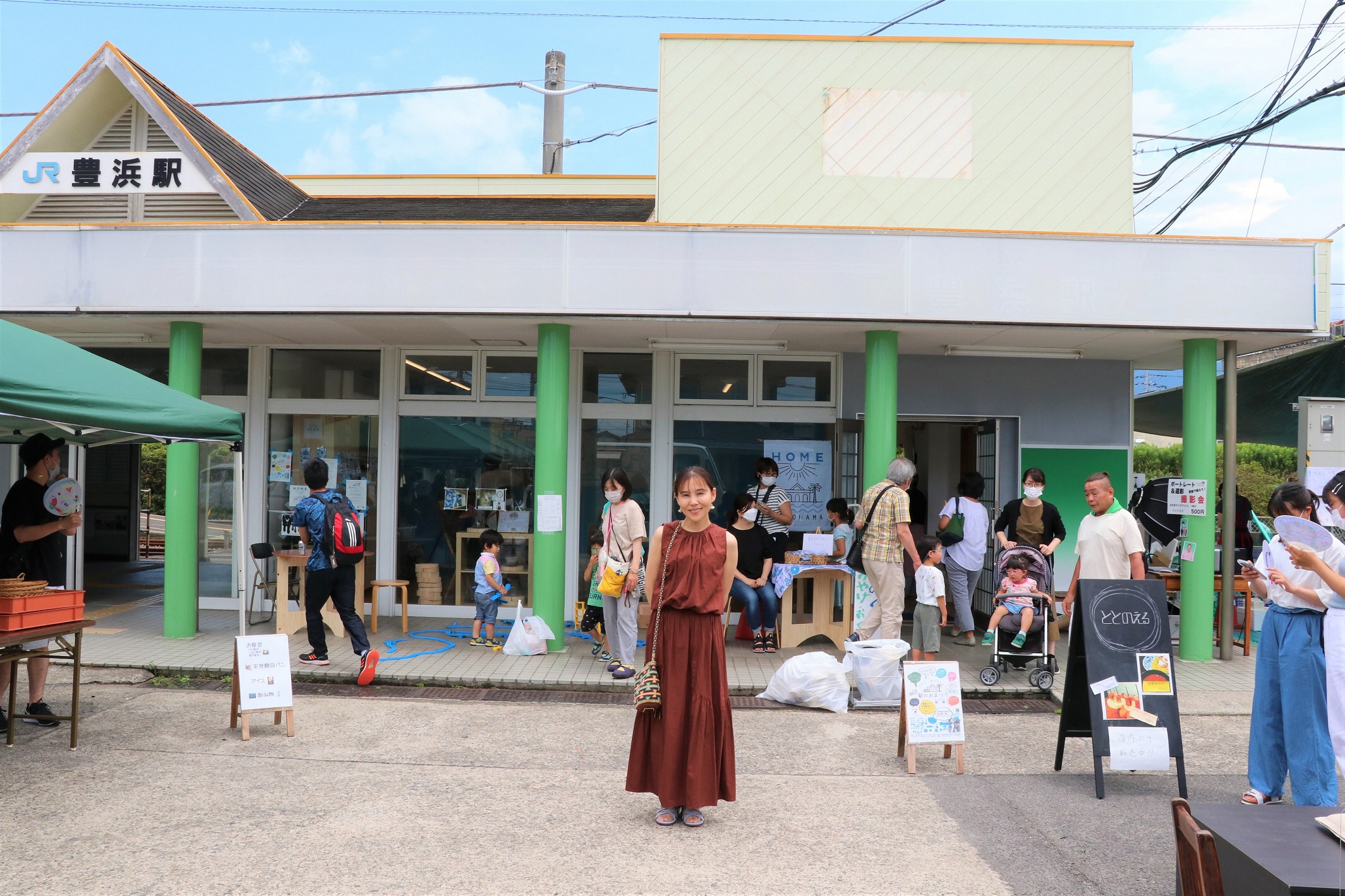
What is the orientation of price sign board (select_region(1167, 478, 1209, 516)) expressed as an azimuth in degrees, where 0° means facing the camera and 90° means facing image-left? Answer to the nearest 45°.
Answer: approximately 0°

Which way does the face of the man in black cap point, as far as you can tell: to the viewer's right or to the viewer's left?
to the viewer's right

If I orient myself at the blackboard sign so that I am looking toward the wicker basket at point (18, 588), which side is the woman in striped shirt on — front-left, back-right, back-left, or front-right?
front-right

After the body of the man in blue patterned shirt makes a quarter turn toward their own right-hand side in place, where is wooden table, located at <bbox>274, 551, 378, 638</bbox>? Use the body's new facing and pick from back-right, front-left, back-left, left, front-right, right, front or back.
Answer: front-left

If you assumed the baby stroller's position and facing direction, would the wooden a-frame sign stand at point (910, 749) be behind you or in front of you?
in front

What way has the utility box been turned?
toward the camera

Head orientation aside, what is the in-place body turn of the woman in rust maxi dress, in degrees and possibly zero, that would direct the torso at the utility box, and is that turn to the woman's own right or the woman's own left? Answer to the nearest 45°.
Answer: approximately 135° to the woman's own left

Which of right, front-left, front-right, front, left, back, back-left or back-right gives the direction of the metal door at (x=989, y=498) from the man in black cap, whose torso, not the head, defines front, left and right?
front

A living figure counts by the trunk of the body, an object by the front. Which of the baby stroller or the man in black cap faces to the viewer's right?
the man in black cap

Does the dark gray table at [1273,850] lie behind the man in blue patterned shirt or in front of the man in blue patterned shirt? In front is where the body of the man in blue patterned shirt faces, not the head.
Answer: behind

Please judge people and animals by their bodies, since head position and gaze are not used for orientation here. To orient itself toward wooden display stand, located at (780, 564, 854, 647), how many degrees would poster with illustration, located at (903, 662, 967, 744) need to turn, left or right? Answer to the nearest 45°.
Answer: approximately 180°

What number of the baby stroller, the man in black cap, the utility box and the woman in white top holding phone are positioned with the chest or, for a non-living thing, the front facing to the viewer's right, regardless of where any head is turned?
1

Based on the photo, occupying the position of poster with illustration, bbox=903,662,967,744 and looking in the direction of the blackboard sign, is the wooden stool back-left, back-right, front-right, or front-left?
back-left

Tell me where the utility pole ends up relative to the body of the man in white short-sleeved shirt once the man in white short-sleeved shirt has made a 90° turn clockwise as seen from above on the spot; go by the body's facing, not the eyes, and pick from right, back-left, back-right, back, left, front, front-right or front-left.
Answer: front
